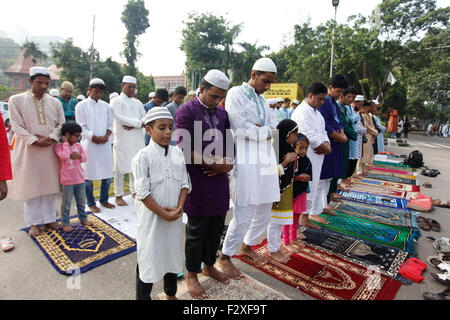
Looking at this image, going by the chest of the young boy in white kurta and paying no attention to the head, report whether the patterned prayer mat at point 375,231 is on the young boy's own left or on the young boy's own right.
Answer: on the young boy's own left

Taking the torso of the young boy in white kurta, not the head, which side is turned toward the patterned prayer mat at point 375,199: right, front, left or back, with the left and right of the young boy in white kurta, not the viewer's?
left

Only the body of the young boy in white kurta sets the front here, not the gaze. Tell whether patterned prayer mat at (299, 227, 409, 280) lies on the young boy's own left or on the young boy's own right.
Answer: on the young boy's own left

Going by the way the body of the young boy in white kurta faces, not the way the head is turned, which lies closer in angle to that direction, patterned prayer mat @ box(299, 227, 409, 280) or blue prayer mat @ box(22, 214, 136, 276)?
the patterned prayer mat

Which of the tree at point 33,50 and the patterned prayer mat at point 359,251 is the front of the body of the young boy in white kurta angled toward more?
the patterned prayer mat

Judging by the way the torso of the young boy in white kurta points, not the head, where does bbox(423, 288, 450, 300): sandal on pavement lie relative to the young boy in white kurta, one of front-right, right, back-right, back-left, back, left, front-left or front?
front-left

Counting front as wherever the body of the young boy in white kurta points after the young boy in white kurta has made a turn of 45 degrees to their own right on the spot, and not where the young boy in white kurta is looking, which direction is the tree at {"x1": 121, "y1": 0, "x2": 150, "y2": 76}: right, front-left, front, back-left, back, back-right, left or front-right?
back

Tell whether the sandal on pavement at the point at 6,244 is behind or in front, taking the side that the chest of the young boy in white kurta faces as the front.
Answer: behind

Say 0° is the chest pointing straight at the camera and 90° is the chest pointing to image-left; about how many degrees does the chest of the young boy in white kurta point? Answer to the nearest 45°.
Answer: approximately 315°

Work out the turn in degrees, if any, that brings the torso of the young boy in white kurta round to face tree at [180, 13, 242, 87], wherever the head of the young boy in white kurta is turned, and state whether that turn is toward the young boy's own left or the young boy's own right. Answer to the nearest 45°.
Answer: approximately 135° to the young boy's own left
